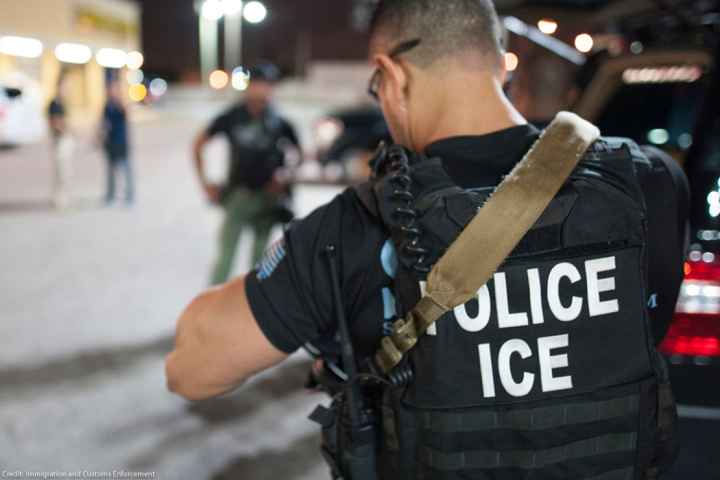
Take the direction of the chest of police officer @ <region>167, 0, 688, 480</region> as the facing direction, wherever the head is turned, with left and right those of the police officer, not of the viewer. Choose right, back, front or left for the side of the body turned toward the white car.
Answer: front

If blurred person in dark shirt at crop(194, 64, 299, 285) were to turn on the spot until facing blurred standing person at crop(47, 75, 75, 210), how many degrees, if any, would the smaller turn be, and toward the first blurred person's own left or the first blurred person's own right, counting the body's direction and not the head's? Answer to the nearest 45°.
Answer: approximately 135° to the first blurred person's own right

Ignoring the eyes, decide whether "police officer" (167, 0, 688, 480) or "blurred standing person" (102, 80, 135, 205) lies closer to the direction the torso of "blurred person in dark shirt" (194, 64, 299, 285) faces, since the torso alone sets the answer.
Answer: the police officer

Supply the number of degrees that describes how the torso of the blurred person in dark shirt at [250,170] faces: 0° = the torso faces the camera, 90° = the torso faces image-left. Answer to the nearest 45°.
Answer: approximately 0°

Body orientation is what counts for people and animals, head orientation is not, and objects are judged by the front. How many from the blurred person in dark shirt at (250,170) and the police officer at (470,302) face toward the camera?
1

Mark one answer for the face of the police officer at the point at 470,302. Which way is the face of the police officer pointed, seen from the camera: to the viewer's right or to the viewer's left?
to the viewer's left

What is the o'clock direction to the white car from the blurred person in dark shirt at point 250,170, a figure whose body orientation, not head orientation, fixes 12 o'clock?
The white car is roughly at 5 o'clock from the blurred person in dark shirt.

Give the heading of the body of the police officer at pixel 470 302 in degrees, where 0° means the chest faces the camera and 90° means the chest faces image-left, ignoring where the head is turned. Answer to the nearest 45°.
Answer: approximately 135°
